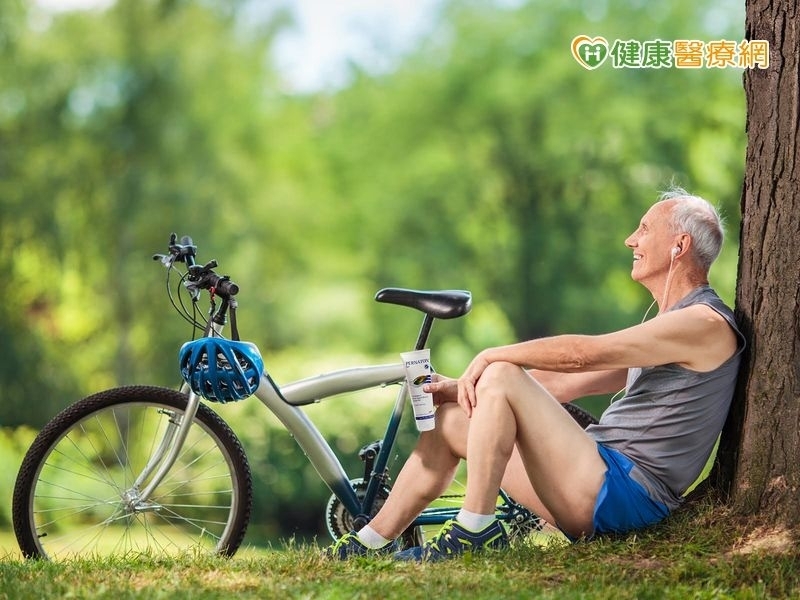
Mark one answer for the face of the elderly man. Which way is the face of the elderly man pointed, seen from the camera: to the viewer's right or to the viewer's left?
to the viewer's left

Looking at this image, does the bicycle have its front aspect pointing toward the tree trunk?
no

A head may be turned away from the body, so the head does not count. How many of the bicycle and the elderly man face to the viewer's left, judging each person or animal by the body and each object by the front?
2

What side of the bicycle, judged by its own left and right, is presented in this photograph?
left

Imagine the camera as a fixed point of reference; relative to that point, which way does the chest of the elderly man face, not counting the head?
to the viewer's left

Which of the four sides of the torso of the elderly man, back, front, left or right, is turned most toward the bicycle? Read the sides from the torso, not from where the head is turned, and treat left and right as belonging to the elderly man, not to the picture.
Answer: front

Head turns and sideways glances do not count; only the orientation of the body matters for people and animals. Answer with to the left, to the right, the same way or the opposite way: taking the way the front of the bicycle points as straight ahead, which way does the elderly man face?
the same way

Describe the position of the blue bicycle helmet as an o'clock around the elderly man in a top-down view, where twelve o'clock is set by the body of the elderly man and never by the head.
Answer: The blue bicycle helmet is roughly at 12 o'clock from the elderly man.

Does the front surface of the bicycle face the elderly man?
no
